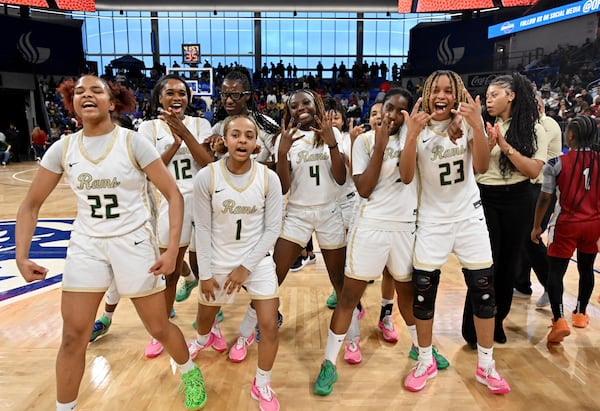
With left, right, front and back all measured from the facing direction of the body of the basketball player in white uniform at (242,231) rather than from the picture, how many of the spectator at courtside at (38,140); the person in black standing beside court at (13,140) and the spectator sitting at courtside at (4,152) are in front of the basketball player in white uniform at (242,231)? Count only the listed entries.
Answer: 0

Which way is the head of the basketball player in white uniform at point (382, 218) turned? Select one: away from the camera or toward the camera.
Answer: toward the camera

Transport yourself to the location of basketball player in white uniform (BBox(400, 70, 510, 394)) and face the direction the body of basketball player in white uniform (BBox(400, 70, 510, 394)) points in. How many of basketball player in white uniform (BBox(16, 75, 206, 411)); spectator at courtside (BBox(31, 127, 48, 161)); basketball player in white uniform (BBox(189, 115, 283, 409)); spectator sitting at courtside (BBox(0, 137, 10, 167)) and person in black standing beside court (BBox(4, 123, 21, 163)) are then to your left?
0

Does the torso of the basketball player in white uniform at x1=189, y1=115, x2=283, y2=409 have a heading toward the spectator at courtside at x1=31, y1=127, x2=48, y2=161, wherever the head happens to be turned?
no

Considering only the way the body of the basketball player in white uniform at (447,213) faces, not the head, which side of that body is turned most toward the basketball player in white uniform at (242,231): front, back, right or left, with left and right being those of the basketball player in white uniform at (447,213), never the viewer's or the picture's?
right

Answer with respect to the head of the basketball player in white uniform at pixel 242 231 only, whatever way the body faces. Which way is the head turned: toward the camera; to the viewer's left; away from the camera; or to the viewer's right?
toward the camera

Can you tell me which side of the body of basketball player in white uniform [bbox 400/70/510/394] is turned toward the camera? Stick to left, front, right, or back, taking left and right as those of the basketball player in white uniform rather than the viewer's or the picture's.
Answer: front

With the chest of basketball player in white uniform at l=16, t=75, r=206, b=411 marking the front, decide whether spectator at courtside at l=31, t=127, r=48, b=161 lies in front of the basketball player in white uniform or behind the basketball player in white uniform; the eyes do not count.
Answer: behind

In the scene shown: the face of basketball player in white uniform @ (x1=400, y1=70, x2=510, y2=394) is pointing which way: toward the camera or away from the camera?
toward the camera

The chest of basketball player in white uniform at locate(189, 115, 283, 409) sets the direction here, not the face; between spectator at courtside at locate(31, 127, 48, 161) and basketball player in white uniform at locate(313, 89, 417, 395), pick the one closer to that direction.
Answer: the basketball player in white uniform

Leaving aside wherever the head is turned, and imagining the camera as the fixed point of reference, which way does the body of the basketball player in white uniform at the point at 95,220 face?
toward the camera

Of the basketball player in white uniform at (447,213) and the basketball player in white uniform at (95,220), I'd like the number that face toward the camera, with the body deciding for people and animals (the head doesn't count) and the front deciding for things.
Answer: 2
